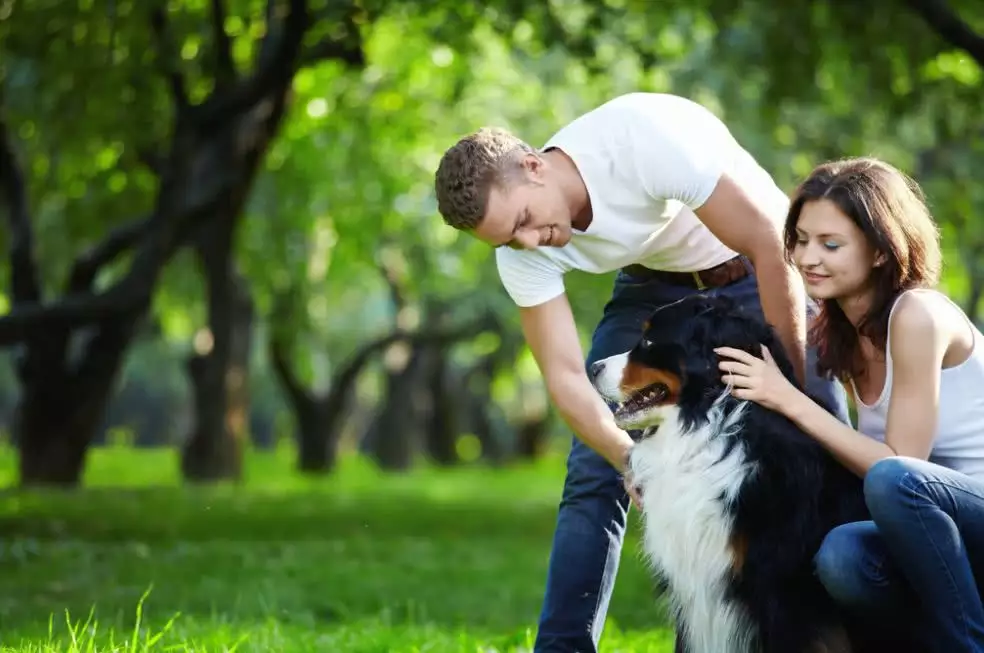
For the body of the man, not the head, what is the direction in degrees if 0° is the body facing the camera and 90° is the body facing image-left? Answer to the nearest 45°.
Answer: approximately 45°

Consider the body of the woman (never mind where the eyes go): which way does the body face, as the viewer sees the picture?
to the viewer's left

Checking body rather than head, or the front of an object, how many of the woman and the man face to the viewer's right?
0

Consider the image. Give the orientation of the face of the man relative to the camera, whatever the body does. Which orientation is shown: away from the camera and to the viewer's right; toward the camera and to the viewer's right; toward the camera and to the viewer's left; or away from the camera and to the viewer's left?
toward the camera and to the viewer's left

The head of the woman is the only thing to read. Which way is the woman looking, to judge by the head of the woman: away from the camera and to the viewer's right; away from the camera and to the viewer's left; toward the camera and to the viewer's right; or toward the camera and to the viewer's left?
toward the camera and to the viewer's left

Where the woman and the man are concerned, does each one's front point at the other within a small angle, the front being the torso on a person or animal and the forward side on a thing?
no

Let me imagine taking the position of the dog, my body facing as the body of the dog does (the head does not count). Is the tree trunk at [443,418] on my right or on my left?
on my right

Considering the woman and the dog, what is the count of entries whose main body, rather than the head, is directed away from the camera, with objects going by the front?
0

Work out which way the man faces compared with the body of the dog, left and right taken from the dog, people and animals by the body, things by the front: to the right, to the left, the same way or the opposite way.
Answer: the same way

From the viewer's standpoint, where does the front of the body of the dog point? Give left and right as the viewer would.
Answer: facing the viewer and to the left of the viewer

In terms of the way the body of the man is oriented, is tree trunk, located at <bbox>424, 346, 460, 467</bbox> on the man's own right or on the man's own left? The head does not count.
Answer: on the man's own right

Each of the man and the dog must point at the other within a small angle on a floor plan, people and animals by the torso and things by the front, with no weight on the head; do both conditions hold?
no

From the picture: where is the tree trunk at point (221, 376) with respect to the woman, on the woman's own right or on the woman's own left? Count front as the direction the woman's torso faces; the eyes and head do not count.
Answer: on the woman's own right

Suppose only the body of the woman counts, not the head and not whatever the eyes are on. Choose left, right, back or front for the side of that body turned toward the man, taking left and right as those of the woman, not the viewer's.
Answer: front

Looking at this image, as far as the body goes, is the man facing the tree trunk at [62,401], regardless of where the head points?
no

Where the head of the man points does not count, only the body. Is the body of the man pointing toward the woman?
no
